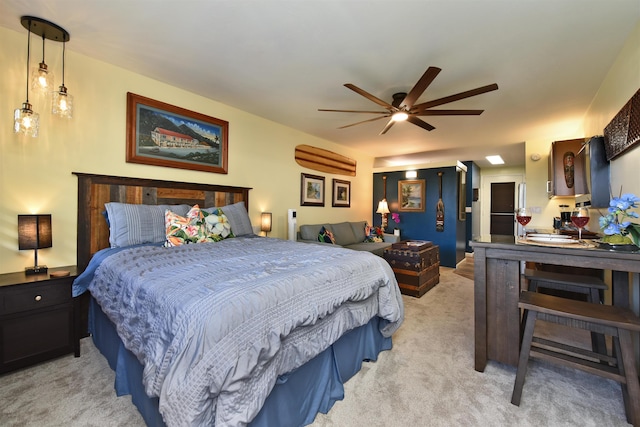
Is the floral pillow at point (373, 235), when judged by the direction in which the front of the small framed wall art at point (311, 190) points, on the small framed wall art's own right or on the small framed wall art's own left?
on the small framed wall art's own left

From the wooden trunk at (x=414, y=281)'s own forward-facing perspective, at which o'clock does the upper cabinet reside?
The upper cabinet is roughly at 10 o'clock from the wooden trunk.

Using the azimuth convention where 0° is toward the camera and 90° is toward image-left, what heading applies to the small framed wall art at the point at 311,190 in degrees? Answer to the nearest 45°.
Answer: approximately 315°

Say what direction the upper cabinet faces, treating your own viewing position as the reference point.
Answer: facing to the left of the viewer

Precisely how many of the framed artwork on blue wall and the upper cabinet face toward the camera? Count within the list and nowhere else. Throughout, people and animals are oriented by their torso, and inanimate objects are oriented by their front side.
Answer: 1

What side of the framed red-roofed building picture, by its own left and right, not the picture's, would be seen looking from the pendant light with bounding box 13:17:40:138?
right

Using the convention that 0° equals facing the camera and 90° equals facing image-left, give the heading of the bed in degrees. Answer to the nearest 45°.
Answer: approximately 315°

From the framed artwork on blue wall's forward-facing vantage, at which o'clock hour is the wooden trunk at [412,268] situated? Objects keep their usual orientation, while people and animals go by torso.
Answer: The wooden trunk is roughly at 12 o'clock from the framed artwork on blue wall.
